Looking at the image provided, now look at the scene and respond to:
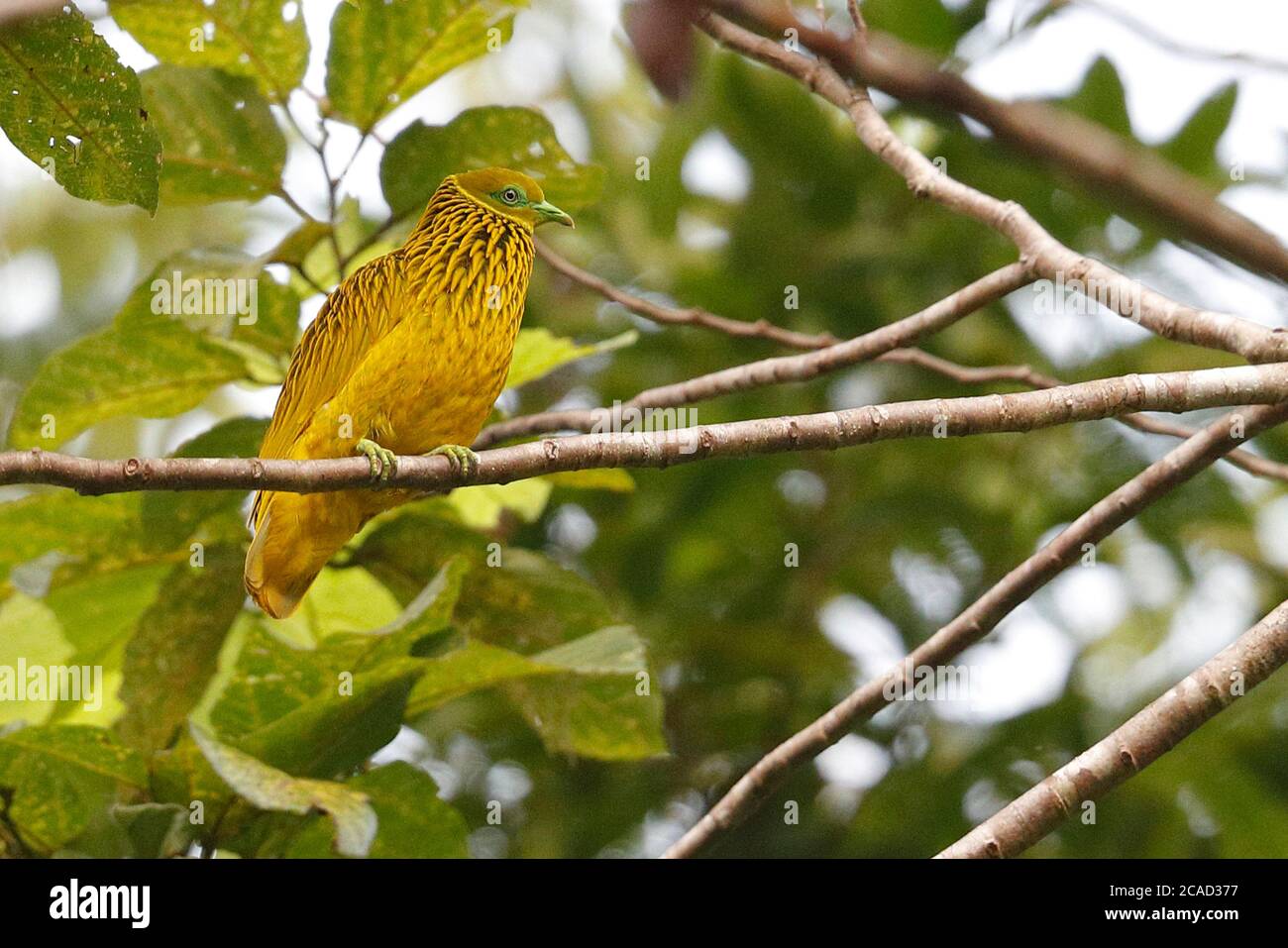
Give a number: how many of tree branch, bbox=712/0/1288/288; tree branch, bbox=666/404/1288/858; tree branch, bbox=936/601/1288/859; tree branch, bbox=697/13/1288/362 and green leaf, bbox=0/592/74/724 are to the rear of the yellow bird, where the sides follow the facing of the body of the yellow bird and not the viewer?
1

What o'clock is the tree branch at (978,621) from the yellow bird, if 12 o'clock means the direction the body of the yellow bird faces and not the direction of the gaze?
The tree branch is roughly at 11 o'clock from the yellow bird.

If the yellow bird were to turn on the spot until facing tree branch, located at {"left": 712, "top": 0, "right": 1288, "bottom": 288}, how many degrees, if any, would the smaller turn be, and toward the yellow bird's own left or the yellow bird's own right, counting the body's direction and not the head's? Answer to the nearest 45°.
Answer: approximately 45° to the yellow bird's own left

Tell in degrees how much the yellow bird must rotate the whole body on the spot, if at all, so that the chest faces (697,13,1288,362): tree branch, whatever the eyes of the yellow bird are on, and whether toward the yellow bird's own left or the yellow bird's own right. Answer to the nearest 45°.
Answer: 0° — it already faces it

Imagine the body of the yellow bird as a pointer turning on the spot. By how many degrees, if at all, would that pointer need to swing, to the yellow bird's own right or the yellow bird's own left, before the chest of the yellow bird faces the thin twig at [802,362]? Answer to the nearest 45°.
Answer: approximately 45° to the yellow bird's own left

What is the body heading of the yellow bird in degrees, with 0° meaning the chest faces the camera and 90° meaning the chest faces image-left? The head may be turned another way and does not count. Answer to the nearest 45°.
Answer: approximately 315°
